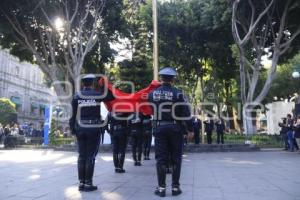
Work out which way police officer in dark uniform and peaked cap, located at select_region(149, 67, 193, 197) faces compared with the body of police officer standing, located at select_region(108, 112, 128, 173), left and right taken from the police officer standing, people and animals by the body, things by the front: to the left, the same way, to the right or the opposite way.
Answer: the same way

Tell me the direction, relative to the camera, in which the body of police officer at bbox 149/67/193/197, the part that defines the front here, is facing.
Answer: away from the camera

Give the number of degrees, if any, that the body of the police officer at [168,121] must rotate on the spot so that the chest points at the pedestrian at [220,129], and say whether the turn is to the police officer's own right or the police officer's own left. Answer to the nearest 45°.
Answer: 0° — they already face them

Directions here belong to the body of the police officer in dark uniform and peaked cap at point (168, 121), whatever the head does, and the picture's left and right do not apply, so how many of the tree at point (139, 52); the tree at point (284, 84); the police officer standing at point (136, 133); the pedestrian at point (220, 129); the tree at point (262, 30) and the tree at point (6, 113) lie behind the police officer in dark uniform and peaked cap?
0

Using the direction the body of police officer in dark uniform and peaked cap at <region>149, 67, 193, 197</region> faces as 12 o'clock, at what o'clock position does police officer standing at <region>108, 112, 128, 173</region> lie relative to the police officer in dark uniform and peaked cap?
The police officer standing is roughly at 11 o'clock from the police officer in dark uniform and peaked cap.

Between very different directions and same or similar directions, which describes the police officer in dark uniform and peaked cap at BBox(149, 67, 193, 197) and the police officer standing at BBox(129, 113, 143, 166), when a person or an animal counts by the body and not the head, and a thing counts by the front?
same or similar directions

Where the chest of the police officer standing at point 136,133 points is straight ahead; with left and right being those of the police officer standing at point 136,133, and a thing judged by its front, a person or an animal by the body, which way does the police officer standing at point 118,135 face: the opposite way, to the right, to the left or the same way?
the same way

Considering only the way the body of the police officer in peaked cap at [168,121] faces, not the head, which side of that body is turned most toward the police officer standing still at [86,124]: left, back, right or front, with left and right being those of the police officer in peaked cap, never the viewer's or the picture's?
left
